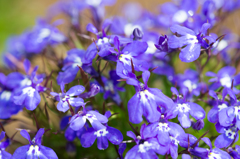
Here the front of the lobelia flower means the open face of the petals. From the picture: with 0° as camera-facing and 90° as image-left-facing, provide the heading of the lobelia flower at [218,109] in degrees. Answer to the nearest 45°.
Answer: approximately 0°

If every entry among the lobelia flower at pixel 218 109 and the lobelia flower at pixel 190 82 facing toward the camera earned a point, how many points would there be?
2

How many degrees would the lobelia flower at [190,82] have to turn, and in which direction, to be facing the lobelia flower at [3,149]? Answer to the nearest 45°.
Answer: approximately 45° to its right
